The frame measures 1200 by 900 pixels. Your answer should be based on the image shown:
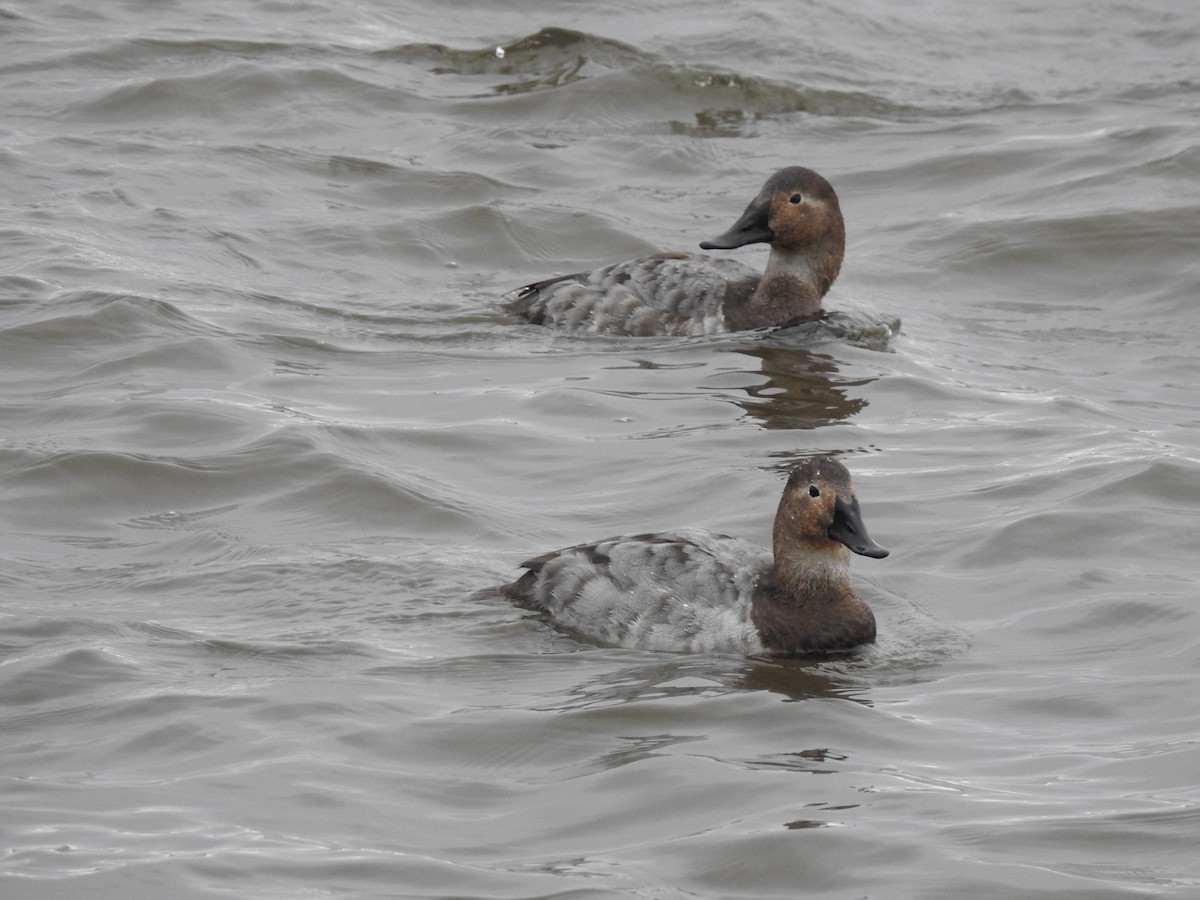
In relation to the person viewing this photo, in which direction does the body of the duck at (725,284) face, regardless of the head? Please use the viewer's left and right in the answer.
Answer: facing to the right of the viewer

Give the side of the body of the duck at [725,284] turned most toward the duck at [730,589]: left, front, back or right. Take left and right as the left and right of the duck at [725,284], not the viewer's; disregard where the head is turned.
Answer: right
